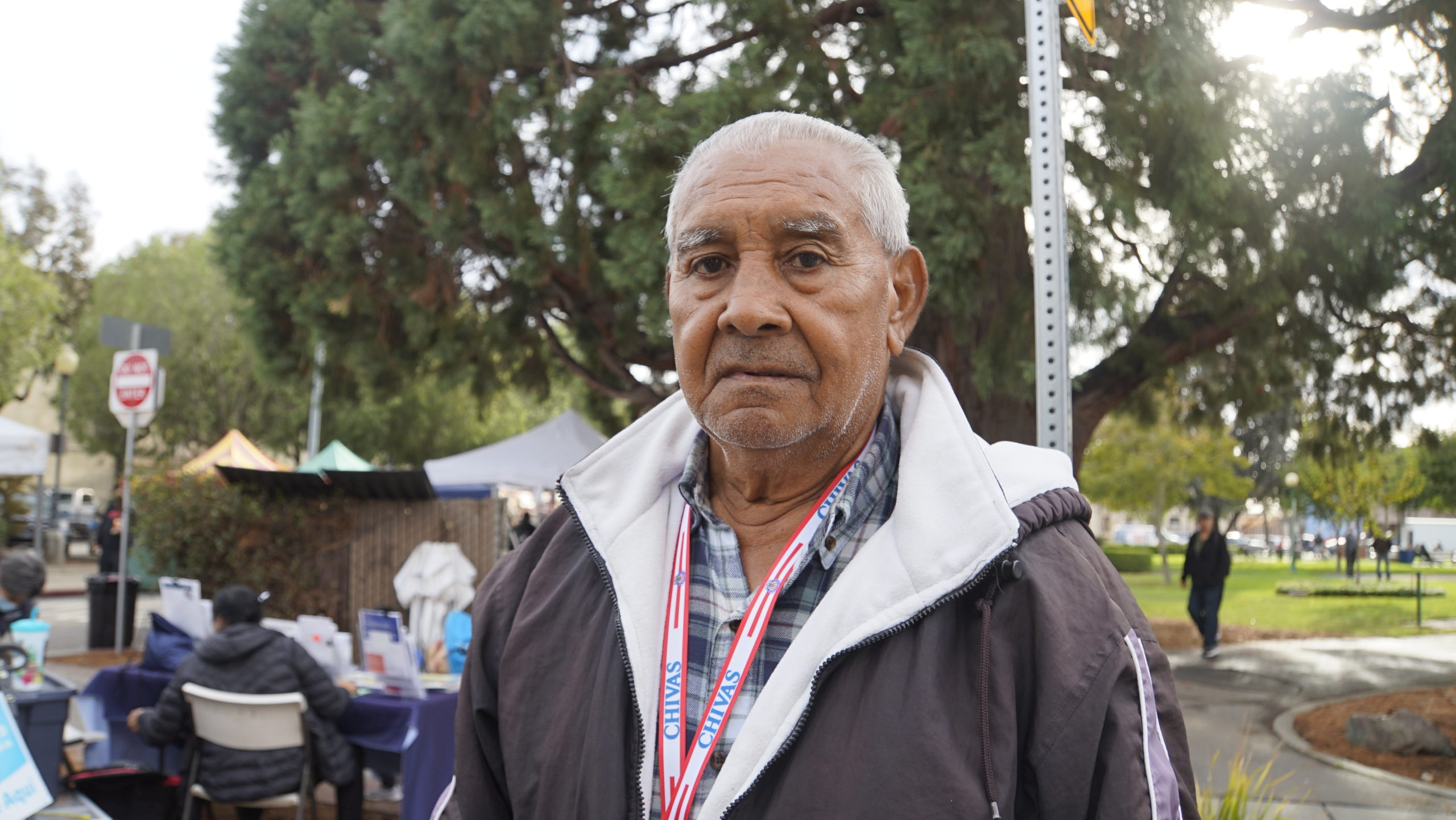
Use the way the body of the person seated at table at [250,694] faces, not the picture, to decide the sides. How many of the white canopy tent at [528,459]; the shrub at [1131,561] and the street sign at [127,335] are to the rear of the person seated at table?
0

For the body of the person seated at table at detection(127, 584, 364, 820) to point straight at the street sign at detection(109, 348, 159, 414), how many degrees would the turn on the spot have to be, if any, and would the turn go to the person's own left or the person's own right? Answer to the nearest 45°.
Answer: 0° — they already face it

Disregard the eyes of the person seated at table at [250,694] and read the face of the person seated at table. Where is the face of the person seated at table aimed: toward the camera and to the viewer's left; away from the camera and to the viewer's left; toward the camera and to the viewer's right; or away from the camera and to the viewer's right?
away from the camera and to the viewer's left

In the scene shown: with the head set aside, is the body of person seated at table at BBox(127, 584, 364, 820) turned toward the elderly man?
no

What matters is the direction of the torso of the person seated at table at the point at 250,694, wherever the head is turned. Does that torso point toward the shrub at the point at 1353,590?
no

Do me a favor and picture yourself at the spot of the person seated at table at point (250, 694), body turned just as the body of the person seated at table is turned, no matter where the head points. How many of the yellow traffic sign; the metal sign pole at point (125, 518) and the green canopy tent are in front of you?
2

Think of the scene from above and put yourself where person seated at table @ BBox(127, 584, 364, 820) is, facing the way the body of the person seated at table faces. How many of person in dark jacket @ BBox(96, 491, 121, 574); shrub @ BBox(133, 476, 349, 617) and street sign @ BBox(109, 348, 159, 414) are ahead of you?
3

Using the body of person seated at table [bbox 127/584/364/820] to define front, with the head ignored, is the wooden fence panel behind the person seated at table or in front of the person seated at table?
in front

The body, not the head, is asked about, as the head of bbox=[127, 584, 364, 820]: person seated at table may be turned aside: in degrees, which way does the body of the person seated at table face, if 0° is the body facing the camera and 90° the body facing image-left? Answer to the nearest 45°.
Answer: approximately 180°

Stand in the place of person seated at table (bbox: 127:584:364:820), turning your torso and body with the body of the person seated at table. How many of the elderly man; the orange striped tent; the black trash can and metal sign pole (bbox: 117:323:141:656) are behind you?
1

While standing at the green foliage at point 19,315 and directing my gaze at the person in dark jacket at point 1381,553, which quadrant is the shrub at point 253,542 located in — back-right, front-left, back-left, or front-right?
front-right

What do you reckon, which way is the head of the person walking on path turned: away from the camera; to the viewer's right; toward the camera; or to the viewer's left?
toward the camera

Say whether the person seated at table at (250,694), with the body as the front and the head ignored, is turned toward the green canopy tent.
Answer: yes

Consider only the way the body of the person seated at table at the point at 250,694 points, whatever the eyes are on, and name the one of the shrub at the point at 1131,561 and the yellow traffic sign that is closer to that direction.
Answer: the shrub

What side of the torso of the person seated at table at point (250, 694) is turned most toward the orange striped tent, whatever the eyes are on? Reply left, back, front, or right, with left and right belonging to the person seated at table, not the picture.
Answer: front

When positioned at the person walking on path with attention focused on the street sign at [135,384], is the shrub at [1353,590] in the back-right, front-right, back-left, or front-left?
back-right

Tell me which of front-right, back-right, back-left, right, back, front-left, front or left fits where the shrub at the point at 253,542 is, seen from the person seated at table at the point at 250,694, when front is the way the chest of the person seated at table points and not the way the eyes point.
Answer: front
